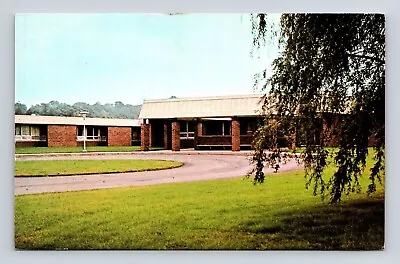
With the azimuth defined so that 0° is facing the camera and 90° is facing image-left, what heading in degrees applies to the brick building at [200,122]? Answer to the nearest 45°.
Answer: approximately 0°

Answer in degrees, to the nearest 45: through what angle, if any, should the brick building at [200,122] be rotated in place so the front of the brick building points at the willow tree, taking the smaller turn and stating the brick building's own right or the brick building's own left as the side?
0° — it already faces it
